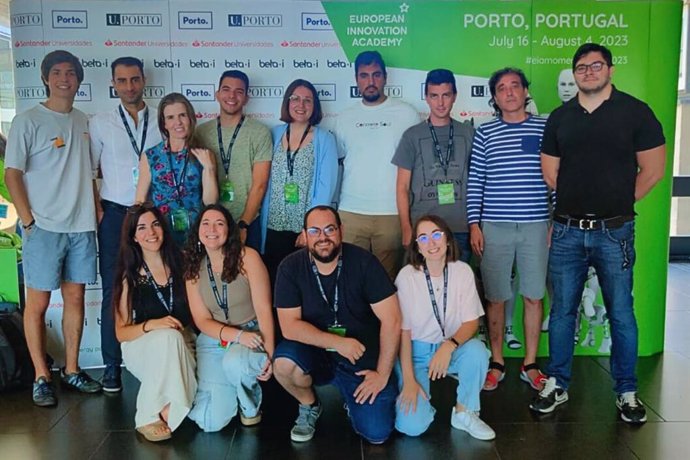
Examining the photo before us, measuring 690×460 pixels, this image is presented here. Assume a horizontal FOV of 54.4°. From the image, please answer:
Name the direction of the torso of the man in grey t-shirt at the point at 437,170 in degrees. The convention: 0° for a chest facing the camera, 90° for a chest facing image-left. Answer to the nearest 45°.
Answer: approximately 0°

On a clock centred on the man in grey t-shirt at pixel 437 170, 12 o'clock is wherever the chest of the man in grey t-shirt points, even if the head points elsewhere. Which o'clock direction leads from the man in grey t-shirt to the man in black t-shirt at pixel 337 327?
The man in black t-shirt is roughly at 1 o'clock from the man in grey t-shirt.

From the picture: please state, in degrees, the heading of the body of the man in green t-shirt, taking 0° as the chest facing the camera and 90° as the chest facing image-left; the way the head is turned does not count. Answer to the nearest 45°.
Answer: approximately 0°

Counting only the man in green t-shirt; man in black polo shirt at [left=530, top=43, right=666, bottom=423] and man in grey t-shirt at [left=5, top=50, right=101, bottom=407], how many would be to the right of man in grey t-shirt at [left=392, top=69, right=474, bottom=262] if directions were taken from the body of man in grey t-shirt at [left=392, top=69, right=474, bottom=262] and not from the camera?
2

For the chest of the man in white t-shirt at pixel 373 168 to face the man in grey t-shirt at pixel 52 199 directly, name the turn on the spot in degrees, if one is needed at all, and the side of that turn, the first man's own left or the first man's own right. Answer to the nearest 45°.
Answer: approximately 90° to the first man's own right

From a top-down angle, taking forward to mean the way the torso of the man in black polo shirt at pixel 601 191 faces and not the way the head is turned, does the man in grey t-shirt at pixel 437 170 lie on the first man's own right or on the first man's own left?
on the first man's own right
